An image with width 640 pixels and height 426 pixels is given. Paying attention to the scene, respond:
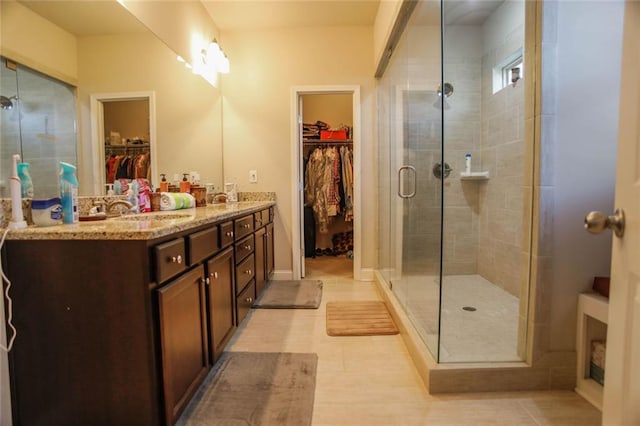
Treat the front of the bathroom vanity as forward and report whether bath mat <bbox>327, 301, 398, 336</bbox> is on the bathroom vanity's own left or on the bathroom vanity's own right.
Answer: on the bathroom vanity's own left

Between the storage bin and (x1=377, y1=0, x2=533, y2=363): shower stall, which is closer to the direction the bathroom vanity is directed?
the shower stall

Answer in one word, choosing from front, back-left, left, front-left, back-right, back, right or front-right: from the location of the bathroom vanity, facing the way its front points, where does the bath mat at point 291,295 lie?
left

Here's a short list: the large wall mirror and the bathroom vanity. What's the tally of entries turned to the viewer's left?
0

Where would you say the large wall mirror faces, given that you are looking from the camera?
facing the viewer and to the right of the viewer

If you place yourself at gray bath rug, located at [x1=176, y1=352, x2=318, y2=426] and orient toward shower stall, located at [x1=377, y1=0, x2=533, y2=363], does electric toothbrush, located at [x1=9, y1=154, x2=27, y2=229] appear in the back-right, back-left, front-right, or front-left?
back-left

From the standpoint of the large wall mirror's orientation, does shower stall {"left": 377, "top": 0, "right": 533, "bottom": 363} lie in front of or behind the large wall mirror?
in front
